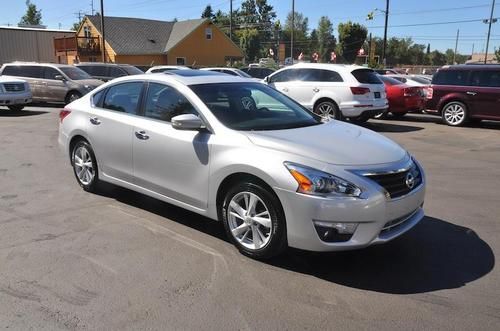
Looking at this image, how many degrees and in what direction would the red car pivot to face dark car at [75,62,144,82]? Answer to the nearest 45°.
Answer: approximately 45° to its left

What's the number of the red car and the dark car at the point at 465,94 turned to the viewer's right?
1

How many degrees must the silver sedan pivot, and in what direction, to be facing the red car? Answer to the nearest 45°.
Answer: approximately 90° to its left

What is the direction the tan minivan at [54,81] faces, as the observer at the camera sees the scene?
facing the viewer and to the right of the viewer

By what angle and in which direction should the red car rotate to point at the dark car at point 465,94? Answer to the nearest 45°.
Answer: approximately 180°

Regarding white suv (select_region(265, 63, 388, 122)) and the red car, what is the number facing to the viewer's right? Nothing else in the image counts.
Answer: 0

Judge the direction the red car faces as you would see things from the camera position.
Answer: facing away from the viewer and to the left of the viewer

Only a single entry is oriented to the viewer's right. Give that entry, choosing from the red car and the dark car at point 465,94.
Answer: the dark car

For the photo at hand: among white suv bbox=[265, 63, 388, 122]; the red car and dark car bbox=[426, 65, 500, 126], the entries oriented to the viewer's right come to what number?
1

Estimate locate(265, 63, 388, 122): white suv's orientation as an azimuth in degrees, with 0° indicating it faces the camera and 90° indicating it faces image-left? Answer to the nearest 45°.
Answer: approximately 135°

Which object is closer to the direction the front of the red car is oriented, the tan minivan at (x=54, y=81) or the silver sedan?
the tan minivan

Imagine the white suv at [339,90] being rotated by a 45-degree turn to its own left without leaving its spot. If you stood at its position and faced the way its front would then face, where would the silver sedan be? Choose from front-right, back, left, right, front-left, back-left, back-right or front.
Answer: left

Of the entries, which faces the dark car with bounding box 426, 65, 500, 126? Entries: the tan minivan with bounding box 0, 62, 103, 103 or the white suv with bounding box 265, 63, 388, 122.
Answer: the tan minivan

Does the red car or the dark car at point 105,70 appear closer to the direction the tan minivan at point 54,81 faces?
the red car
